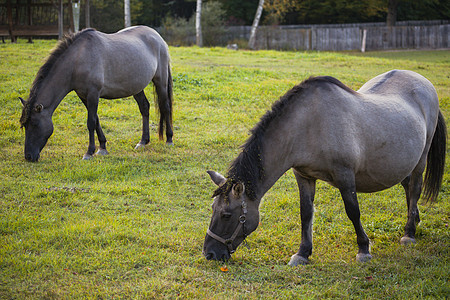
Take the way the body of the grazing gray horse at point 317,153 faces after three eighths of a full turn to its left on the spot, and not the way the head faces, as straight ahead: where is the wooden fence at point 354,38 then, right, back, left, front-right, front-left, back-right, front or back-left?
left

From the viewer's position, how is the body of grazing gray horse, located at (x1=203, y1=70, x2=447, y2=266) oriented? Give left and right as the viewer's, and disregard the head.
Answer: facing the viewer and to the left of the viewer

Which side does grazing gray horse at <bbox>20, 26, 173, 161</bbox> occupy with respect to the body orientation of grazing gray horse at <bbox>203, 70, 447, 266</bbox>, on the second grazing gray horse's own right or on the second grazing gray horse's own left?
on the second grazing gray horse's own right
